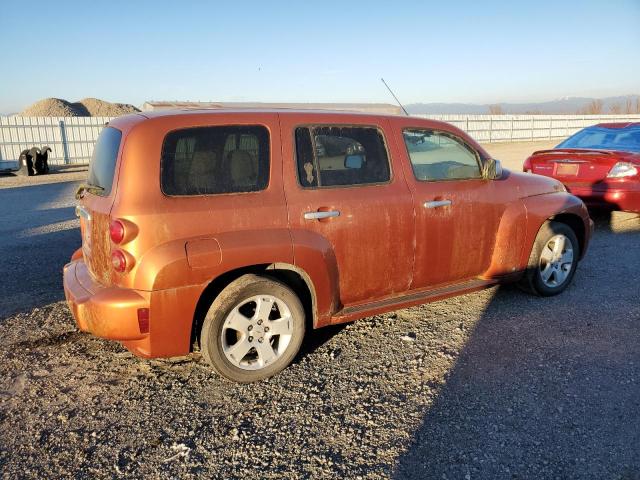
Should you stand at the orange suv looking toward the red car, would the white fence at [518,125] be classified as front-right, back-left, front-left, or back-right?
front-left

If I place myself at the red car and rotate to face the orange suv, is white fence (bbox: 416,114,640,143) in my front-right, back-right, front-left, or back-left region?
back-right

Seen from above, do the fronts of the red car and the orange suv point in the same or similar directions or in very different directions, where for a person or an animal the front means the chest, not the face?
same or similar directions

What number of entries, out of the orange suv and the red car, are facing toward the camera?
0

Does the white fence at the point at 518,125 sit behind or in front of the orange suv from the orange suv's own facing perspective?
in front

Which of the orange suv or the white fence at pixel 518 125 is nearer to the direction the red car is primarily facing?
the white fence

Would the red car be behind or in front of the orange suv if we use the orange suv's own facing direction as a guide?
in front

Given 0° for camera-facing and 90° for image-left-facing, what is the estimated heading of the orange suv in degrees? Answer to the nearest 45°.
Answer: approximately 225°

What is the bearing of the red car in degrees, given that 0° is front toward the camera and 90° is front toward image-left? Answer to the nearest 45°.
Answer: approximately 225°

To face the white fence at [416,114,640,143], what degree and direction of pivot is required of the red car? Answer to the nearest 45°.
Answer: approximately 45° to its left
